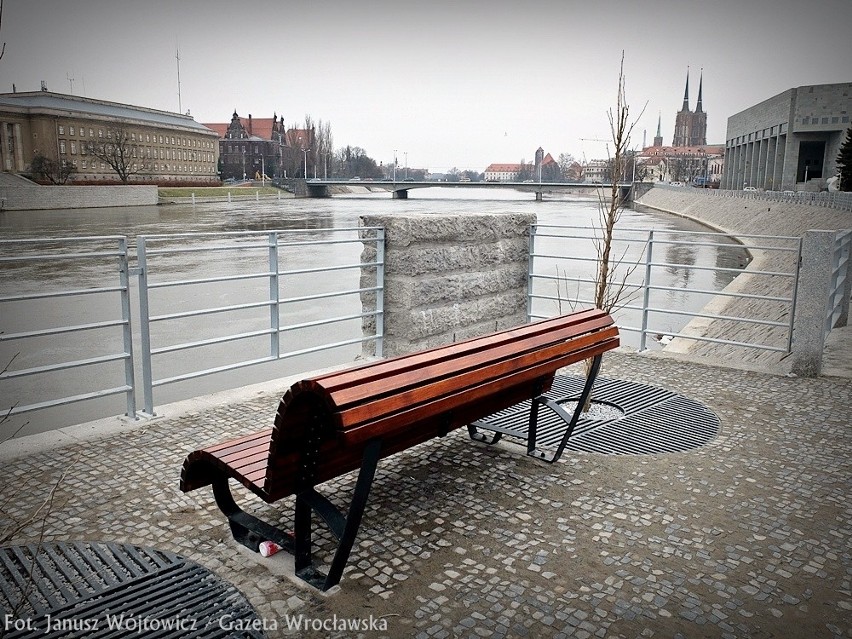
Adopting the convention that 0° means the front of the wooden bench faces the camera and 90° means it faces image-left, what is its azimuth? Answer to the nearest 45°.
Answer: approximately 135°

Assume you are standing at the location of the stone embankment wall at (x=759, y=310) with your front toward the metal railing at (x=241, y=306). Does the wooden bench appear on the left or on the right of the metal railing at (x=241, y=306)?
left

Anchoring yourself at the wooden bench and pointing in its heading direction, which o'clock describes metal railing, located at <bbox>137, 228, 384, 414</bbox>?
The metal railing is roughly at 1 o'clock from the wooden bench.

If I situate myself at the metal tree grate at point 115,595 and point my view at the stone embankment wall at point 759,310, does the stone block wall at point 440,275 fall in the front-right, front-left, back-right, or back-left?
front-left

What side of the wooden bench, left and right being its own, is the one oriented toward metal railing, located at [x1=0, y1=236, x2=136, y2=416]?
front

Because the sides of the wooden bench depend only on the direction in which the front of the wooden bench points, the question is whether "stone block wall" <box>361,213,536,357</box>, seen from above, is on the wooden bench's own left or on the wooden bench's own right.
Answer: on the wooden bench's own right

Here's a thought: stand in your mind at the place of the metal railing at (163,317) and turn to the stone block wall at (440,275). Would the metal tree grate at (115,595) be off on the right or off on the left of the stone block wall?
right

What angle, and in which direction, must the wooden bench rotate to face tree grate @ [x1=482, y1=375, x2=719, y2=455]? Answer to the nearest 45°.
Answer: approximately 90° to its right

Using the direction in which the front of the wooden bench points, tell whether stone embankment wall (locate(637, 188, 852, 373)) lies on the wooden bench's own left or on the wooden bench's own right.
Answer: on the wooden bench's own right

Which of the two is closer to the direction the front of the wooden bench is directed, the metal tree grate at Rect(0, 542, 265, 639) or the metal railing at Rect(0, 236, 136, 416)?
the metal railing

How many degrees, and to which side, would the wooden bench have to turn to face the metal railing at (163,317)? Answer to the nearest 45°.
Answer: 0° — it already faces it

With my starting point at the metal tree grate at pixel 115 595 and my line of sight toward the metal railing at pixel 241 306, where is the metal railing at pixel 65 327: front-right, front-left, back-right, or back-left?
front-left
